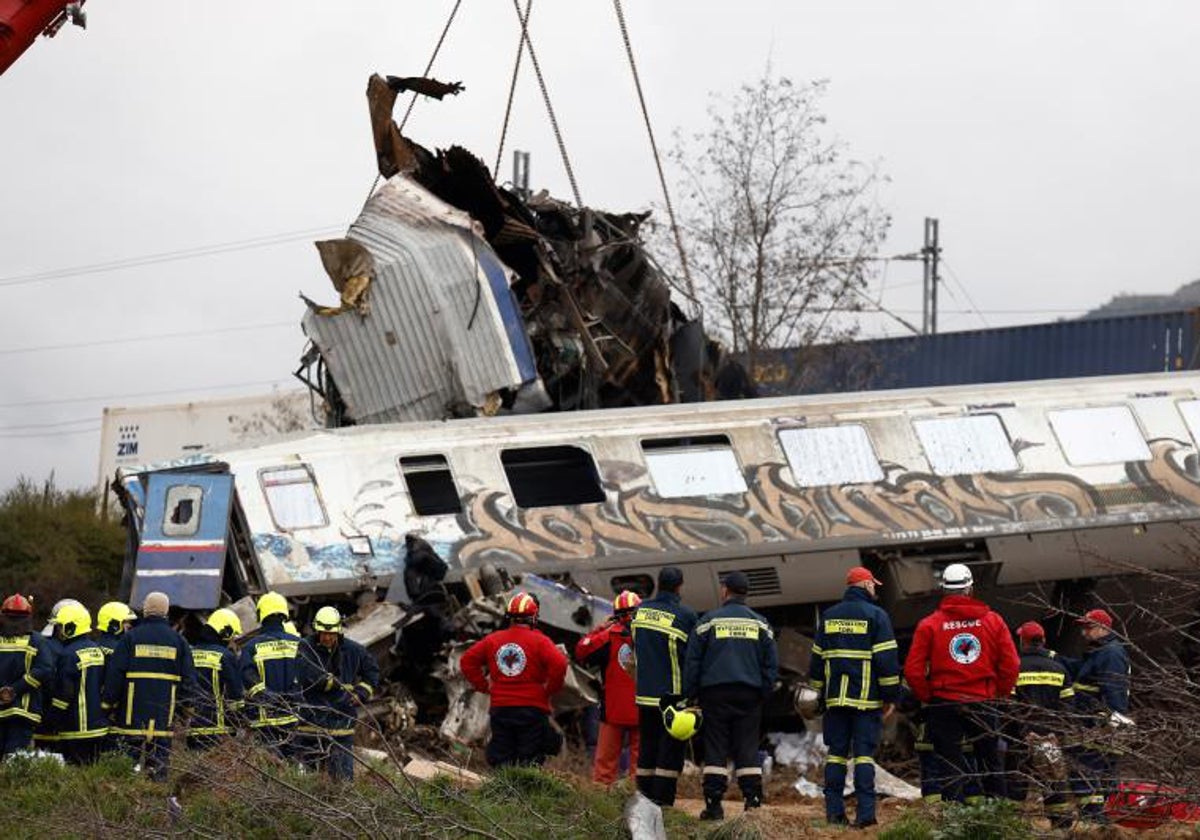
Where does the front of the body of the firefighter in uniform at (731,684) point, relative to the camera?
away from the camera

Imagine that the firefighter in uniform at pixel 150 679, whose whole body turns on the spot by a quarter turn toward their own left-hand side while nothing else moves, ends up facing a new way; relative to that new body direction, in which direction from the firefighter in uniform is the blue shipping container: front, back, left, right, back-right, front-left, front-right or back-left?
back-right

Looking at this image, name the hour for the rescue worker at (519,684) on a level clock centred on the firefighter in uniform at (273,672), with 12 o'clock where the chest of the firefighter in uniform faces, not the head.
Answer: The rescue worker is roughly at 3 o'clock from the firefighter in uniform.

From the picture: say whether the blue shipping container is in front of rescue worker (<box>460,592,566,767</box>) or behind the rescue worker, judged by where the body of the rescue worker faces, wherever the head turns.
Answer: in front

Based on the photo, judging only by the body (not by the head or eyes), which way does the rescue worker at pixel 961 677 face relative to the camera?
away from the camera

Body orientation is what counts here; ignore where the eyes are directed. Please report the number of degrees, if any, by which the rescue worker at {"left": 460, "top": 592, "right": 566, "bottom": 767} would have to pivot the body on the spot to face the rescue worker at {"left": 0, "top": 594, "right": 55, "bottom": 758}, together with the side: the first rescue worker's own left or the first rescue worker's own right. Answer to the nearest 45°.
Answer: approximately 90° to the first rescue worker's own left

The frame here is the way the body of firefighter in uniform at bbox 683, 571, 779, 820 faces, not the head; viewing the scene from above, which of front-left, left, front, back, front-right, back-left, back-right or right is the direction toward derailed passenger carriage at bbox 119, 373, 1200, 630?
front

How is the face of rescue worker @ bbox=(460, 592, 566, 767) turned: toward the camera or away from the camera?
away from the camera

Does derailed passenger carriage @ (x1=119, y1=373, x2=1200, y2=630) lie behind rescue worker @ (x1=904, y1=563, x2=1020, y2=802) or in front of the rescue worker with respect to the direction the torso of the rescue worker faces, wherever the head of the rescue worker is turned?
in front

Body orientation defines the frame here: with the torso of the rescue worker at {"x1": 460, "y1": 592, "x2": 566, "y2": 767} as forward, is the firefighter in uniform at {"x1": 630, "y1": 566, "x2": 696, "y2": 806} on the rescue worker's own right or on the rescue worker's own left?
on the rescue worker's own right

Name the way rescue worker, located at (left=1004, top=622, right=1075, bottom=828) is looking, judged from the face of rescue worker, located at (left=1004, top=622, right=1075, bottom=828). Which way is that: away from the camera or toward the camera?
away from the camera

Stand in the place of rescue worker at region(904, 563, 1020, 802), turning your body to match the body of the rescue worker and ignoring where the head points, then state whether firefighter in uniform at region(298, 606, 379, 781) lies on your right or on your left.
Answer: on your left
